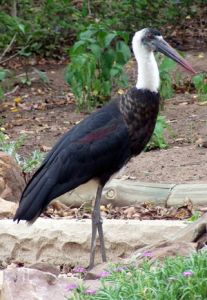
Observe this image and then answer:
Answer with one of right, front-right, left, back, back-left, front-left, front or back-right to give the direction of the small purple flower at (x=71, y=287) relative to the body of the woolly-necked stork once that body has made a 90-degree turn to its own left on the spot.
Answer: back

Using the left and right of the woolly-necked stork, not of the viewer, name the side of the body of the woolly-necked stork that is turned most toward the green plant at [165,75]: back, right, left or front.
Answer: left

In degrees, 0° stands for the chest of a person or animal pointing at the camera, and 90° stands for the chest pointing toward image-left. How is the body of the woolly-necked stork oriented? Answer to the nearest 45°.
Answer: approximately 270°

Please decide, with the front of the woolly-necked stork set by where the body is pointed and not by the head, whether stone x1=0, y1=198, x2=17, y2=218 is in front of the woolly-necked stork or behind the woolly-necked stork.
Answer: behind

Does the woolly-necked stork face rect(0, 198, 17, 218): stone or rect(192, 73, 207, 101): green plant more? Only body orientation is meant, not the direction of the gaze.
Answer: the green plant

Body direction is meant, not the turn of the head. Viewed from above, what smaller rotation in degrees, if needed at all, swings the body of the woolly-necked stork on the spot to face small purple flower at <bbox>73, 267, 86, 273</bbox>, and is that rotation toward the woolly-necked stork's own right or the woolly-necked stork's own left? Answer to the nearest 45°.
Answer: approximately 90° to the woolly-necked stork's own right

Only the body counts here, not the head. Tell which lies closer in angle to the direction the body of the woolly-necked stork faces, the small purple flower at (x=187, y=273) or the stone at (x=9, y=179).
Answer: the small purple flower

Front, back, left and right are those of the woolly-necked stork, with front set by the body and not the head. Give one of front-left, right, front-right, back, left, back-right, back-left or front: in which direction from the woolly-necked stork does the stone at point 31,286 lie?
right

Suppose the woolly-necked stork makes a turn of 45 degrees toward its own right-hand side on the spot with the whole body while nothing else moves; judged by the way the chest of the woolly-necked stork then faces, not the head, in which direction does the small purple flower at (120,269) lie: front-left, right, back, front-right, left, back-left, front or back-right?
front-right

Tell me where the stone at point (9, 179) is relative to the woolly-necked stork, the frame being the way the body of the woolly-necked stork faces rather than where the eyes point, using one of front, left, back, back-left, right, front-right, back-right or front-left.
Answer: back-left
